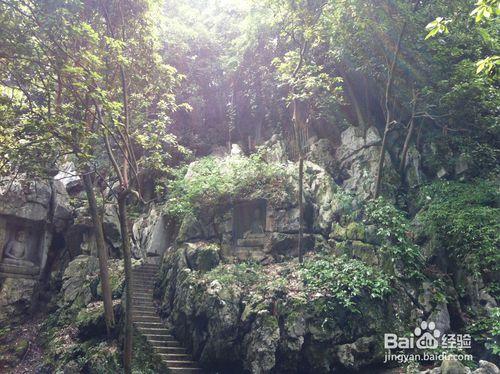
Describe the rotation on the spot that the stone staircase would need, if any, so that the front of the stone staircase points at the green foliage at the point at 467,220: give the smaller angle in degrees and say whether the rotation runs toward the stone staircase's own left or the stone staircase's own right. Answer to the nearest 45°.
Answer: approximately 90° to the stone staircase's own left

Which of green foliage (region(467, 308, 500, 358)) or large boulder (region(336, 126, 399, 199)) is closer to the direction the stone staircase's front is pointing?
the green foliage

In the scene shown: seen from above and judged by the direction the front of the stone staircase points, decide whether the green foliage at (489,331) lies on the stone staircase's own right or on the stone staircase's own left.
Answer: on the stone staircase's own left

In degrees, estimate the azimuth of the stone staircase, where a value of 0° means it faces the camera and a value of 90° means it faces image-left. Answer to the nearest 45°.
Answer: approximately 0°

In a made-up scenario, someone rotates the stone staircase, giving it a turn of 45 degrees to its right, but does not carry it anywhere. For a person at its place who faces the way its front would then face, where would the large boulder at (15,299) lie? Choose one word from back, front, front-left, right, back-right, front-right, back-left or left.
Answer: right

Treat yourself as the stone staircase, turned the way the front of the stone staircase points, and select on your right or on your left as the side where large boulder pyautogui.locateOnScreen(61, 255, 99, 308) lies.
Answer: on your right

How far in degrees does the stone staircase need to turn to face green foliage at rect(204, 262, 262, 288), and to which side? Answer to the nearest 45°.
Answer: approximately 45° to its left

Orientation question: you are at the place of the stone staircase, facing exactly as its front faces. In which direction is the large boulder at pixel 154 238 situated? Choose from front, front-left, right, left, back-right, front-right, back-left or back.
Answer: back

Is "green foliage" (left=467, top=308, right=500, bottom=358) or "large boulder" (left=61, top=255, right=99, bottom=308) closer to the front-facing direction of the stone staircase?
the green foliage

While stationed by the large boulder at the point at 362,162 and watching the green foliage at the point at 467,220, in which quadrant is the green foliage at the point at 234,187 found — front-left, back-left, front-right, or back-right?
back-right

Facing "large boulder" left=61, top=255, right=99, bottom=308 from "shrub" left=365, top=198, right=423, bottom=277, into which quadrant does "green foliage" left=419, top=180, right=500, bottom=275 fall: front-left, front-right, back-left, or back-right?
back-right

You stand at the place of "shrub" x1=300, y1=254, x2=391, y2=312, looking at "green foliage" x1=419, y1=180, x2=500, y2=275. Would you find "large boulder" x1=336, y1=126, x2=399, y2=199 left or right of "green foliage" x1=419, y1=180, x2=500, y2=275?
left

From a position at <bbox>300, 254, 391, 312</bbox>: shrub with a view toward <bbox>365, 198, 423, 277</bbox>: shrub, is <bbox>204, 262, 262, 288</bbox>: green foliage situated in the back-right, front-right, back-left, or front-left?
back-left

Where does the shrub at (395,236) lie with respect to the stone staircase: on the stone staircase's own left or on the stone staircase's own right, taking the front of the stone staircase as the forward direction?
on the stone staircase's own left

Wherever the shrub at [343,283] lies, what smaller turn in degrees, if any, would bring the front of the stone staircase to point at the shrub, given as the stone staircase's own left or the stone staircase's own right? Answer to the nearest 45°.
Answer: approximately 45° to the stone staircase's own left
